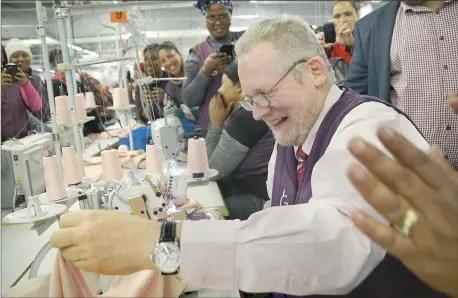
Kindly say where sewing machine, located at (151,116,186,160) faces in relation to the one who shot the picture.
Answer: facing to the right of the viewer

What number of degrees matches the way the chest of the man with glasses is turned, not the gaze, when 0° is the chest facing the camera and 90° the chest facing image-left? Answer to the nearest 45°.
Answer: approximately 45°

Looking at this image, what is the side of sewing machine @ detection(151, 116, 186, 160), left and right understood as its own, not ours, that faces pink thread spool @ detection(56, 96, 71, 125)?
back

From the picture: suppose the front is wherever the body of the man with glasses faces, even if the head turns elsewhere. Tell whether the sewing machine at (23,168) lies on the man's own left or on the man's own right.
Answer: on the man's own right
